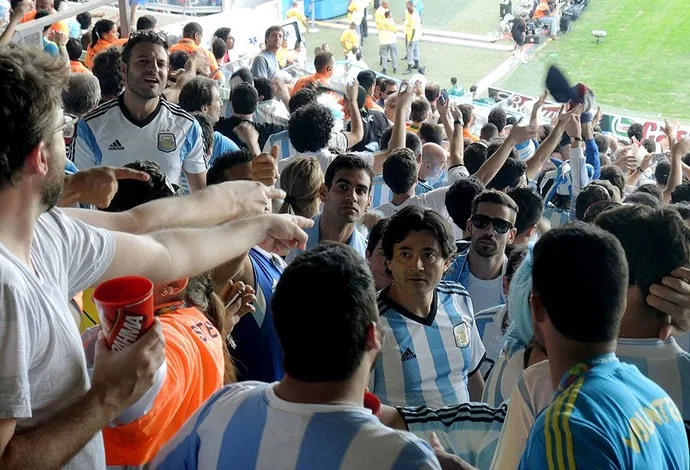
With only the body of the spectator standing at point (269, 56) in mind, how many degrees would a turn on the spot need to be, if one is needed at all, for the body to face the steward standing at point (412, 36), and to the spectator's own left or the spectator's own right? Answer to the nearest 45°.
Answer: approximately 135° to the spectator's own left

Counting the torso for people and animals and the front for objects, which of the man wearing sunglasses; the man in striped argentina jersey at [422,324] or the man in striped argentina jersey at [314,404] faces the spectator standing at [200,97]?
the man in striped argentina jersey at [314,404]

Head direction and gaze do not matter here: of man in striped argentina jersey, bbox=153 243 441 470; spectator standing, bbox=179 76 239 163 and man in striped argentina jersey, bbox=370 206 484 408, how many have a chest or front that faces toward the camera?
1

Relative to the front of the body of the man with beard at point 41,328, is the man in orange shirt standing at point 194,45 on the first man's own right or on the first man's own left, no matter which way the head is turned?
on the first man's own left

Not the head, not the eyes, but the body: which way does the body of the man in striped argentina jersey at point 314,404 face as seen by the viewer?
away from the camera

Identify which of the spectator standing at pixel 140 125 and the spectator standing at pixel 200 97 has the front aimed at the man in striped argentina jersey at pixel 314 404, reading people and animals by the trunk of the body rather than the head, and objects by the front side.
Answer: the spectator standing at pixel 140 125

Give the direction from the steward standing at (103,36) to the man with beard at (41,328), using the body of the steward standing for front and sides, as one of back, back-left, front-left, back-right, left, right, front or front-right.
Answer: right

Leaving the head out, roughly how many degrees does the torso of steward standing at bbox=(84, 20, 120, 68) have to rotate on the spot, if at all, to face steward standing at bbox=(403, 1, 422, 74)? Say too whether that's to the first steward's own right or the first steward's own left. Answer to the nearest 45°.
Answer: approximately 45° to the first steward's own left

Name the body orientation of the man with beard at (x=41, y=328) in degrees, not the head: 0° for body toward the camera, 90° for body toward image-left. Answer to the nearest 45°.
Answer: approximately 270°

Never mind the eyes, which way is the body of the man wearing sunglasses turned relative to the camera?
toward the camera

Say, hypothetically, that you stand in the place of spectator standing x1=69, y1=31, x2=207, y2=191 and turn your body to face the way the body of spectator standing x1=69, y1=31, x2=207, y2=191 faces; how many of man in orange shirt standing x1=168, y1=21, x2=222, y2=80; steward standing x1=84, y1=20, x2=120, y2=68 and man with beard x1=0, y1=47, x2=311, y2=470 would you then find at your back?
2
